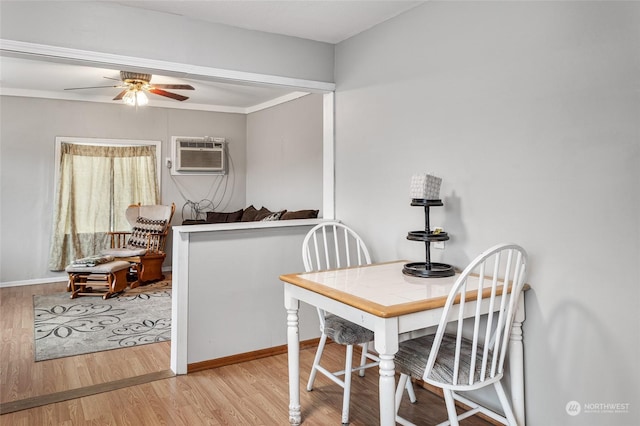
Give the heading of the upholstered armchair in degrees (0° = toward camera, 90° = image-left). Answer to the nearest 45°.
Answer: approximately 45°

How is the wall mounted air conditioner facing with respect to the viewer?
toward the camera

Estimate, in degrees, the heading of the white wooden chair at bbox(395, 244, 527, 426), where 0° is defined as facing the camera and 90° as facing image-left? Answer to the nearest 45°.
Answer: approximately 135°

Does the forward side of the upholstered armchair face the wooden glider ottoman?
yes

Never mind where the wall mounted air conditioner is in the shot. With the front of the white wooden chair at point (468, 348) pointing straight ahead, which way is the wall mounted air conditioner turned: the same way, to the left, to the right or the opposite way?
the opposite way

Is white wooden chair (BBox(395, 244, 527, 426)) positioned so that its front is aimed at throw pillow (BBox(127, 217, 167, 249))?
yes

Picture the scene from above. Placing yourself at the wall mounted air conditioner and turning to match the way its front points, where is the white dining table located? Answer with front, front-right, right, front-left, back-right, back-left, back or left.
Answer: front

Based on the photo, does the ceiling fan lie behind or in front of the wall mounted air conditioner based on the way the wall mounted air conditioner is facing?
in front

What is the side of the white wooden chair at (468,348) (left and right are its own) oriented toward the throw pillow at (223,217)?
front

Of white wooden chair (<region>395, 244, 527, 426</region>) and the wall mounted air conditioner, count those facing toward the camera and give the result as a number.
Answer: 1

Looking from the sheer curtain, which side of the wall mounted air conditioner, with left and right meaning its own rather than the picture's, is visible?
right
